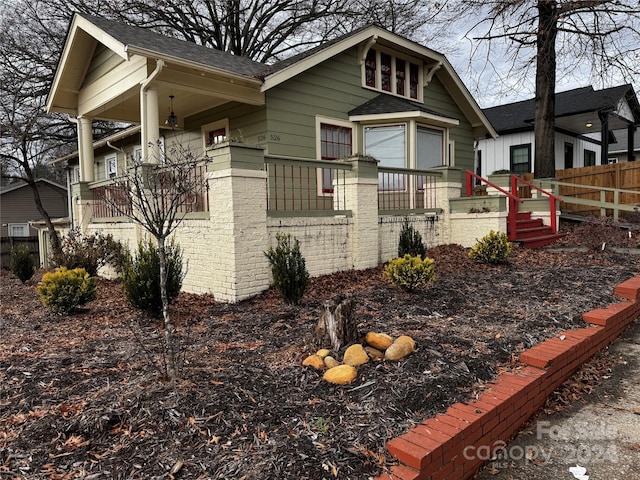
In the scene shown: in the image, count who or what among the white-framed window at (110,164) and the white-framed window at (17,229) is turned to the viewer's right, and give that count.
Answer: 0

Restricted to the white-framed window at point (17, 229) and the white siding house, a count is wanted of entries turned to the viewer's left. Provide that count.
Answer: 0

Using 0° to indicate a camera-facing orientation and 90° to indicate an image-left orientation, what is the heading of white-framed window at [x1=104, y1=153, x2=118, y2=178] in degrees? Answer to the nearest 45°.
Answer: approximately 45°

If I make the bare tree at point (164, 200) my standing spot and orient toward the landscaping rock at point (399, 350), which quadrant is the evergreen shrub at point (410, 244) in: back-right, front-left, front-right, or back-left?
front-left

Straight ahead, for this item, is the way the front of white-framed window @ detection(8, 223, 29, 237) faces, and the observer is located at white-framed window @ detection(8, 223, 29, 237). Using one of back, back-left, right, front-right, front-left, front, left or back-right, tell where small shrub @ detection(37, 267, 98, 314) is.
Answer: front

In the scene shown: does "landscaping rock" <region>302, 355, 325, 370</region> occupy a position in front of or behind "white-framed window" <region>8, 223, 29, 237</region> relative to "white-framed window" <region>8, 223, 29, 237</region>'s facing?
in front

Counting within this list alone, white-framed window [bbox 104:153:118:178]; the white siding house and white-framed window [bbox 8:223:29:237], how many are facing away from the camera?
0

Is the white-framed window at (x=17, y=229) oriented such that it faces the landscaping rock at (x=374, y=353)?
yes

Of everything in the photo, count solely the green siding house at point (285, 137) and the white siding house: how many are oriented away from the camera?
0
